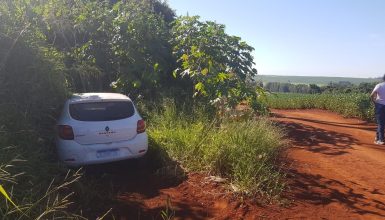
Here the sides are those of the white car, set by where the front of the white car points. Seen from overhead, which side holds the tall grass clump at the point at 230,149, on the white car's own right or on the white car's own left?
on the white car's own right

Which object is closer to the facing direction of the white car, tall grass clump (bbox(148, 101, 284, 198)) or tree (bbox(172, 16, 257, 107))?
the tree

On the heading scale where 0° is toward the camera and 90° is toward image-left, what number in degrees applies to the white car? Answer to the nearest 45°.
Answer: approximately 180°

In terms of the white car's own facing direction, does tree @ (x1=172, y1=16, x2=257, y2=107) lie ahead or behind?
ahead
